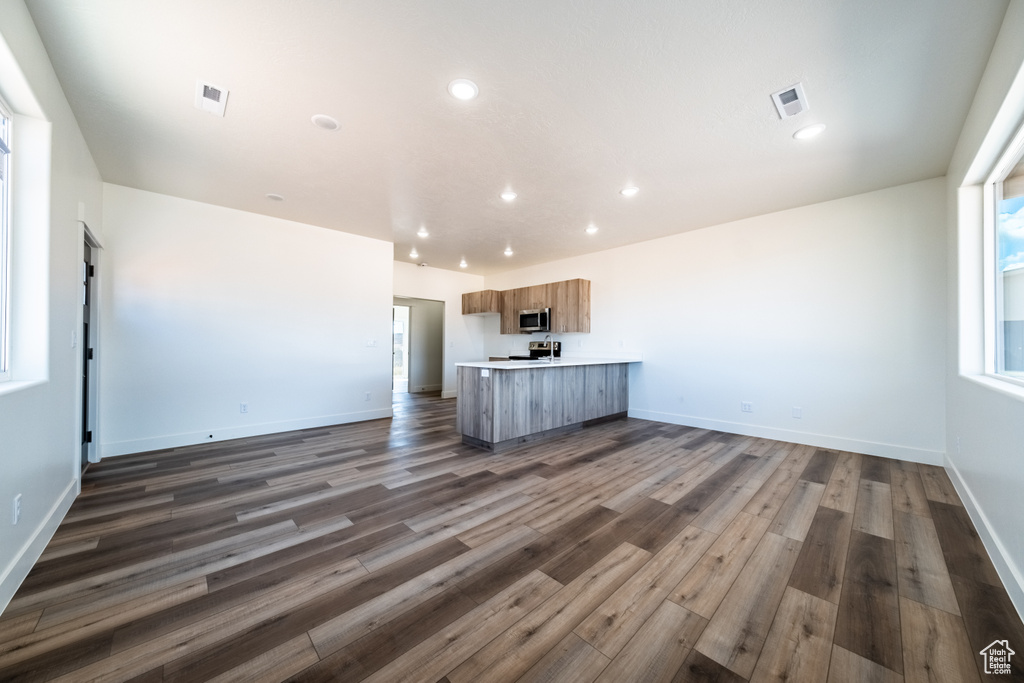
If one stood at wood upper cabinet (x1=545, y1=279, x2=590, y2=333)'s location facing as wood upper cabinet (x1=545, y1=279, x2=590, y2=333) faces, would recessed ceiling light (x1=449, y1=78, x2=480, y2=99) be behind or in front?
in front

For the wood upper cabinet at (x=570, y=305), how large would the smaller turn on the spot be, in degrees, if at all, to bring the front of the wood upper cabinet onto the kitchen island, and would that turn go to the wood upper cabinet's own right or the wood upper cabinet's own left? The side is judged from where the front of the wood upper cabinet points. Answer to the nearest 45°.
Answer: approximately 45° to the wood upper cabinet's own left

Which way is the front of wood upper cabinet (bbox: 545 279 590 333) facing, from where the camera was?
facing the viewer and to the left of the viewer

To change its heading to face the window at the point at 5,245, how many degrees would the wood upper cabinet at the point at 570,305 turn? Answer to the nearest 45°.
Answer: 0° — it already faces it

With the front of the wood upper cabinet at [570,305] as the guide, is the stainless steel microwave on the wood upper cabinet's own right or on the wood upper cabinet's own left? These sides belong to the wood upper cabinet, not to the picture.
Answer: on the wood upper cabinet's own right

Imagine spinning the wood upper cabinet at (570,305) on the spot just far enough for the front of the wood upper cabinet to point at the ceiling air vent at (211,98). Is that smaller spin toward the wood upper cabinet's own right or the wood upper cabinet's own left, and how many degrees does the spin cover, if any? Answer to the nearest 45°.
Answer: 0° — it already faces it

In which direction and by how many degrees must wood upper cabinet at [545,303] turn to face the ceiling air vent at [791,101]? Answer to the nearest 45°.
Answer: approximately 45° to its left

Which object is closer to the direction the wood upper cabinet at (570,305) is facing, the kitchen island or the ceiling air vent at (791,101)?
the kitchen island

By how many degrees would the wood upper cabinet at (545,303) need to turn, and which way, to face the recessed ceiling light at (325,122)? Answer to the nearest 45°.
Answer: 0° — it already faces it

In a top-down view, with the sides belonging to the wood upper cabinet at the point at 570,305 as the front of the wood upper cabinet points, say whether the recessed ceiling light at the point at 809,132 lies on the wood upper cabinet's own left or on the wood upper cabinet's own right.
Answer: on the wood upper cabinet's own left
